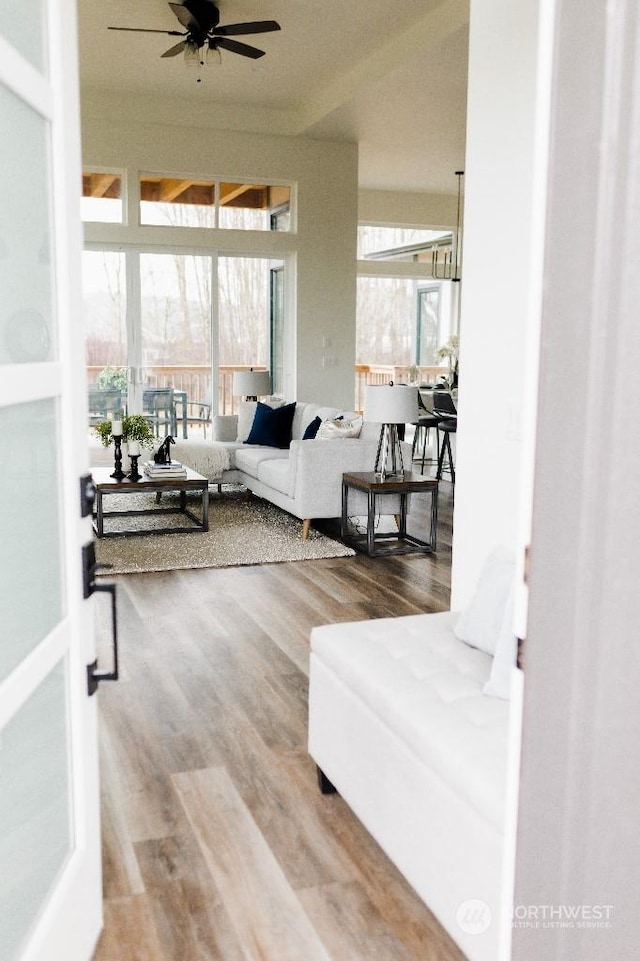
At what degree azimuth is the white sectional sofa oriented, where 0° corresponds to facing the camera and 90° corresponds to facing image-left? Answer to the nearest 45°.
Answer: approximately 45°

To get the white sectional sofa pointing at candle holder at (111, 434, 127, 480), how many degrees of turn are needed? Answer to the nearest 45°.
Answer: approximately 45° to its right

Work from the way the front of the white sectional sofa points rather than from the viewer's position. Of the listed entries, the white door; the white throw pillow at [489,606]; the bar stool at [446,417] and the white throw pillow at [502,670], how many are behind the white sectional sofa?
1

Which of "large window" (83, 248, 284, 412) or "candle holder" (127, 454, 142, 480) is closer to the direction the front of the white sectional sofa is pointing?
the candle holder

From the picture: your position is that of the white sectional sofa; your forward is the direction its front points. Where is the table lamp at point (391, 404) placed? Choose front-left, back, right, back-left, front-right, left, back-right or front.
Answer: left

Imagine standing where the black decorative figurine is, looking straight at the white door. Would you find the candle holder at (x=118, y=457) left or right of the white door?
right

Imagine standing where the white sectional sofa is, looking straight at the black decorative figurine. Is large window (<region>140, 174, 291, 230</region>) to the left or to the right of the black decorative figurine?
right

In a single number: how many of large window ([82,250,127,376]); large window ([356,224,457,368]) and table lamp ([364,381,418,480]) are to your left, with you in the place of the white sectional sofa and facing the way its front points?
1

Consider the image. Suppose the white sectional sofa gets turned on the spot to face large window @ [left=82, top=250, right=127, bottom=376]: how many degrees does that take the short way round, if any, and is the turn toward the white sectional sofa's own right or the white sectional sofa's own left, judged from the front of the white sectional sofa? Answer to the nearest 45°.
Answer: approximately 90° to the white sectional sofa's own right

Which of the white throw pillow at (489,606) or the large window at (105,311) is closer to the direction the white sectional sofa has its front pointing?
the white throw pillow

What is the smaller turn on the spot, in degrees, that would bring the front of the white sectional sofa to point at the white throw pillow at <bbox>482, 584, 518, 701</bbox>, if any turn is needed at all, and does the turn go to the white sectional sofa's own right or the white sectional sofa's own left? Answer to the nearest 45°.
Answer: approximately 45° to the white sectional sofa's own left

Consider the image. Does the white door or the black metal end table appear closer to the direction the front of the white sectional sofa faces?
the white door

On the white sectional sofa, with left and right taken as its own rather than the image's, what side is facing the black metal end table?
left

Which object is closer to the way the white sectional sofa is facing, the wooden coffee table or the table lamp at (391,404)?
the wooden coffee table
